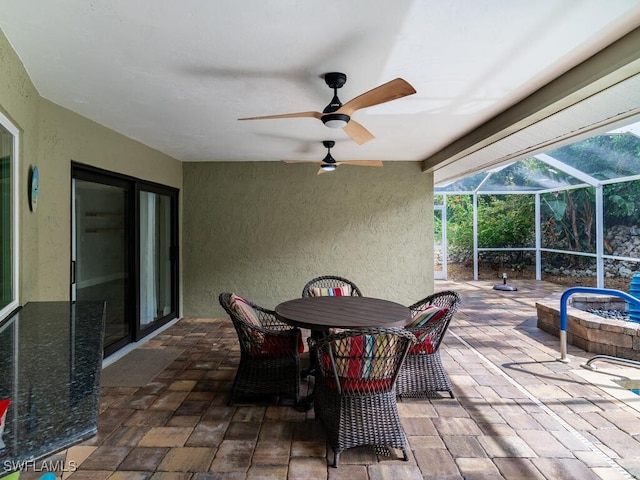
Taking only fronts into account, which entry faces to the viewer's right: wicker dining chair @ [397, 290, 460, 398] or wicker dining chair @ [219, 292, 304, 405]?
wicker dining chair @ [219, 292, 304, 405]

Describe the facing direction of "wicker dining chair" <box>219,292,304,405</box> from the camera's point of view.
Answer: facing to the right of the viewer

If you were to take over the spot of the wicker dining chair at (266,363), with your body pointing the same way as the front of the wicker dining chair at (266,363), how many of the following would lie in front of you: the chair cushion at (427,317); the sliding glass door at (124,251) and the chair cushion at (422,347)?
2

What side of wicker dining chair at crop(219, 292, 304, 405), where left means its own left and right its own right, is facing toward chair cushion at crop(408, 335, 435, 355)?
front

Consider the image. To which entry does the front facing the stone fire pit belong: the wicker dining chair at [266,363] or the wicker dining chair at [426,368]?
the wicker dining chair at [266,363]

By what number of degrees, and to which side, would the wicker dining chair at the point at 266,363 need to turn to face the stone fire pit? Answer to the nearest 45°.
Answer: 0° — it already faces it

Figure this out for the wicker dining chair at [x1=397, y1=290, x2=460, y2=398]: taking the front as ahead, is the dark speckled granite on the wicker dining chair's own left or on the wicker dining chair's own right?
on the wicker dining chair's own left

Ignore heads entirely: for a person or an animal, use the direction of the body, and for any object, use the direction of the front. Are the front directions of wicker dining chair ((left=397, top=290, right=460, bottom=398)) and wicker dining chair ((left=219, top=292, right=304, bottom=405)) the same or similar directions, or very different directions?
very different directions

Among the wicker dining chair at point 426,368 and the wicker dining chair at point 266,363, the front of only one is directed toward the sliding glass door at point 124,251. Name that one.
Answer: the wicker dining chair at point 426,368

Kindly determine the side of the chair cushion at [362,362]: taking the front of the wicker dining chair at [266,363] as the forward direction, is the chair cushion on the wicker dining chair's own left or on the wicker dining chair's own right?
on the wicker dining chair's own right

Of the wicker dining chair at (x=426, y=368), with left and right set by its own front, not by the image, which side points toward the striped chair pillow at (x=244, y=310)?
front

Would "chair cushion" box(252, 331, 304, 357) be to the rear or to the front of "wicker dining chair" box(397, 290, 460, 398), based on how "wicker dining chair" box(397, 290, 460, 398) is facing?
to the front

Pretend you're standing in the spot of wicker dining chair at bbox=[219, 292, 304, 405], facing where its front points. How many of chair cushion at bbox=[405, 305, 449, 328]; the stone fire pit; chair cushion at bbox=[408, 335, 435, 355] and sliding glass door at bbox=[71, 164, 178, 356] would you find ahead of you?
3

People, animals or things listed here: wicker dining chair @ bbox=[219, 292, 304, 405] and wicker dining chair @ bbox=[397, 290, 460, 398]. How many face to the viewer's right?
1

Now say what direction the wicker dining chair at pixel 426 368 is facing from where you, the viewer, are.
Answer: facing to the left of the viewer
